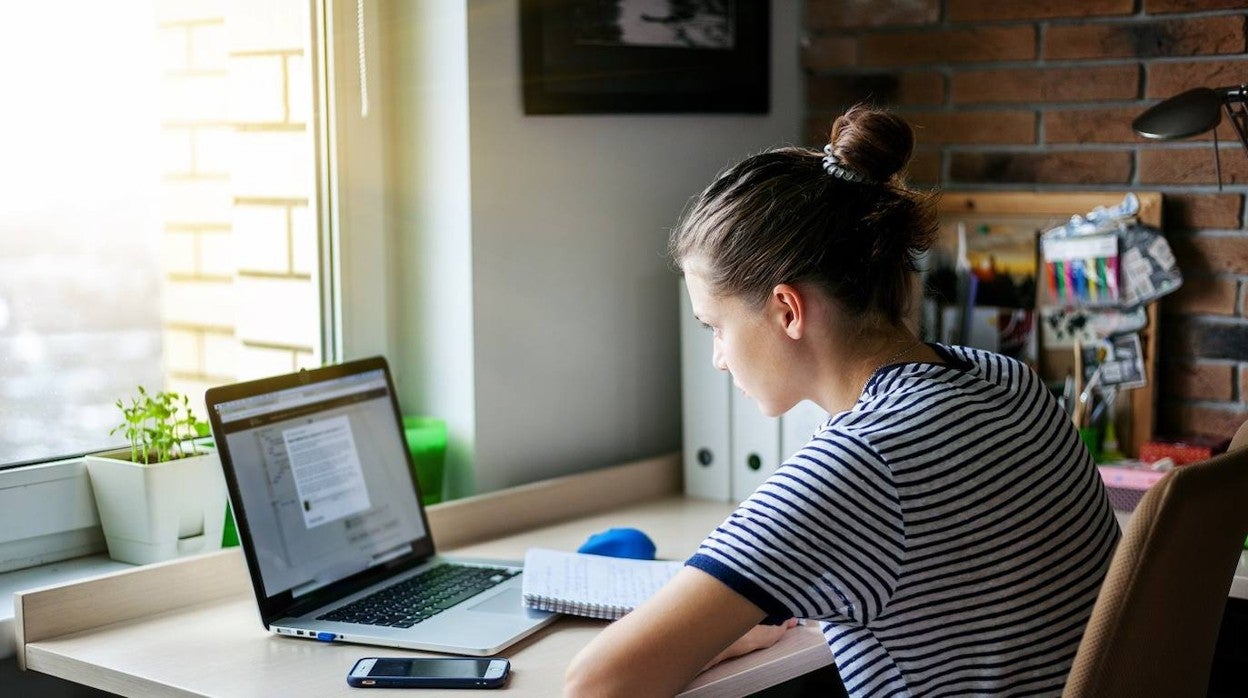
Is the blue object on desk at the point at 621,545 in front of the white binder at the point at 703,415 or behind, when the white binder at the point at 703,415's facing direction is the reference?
in front

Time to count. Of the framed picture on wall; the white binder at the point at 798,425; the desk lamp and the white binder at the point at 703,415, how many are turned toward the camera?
3

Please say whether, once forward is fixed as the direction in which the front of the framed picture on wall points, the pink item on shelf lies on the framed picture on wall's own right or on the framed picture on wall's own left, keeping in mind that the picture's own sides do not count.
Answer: on the framed picture on wall's own left

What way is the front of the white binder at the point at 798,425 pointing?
toward the camera

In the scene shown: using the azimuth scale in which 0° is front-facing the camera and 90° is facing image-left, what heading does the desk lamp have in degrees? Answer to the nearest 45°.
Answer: approximately 90°

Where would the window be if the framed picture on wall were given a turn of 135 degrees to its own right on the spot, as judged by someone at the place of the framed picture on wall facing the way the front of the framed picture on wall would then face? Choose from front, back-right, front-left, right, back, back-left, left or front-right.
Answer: left

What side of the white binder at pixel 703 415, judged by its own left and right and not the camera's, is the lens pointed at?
front

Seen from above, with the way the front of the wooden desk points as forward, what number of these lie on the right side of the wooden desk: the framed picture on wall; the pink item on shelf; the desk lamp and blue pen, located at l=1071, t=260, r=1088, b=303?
0

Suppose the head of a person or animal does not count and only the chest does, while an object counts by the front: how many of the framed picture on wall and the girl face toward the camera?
1

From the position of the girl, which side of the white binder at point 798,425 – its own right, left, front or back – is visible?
front

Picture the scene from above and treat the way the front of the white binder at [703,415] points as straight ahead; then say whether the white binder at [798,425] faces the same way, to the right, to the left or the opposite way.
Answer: the same way

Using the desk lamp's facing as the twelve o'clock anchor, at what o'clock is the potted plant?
The potted plant is roughly at 11 o'clock from the desk lamp.

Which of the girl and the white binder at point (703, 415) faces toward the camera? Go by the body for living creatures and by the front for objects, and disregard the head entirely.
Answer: the white binder

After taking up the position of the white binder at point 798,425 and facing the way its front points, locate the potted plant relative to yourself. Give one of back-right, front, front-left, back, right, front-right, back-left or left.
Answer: front-right

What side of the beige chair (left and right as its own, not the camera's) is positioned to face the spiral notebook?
front

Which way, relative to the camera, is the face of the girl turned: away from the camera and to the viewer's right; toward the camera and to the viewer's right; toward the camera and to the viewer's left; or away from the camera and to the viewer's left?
away from the camera and to the viewer's left
